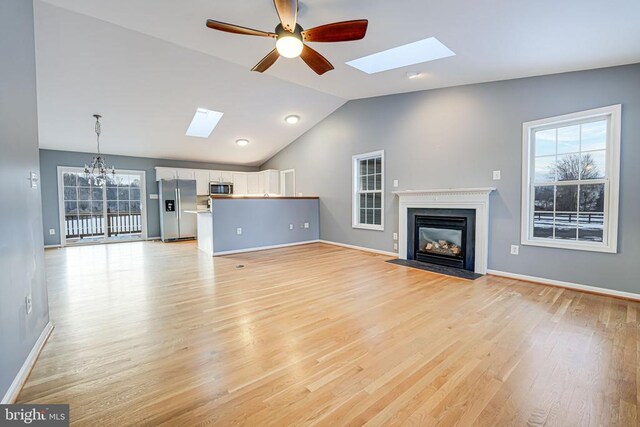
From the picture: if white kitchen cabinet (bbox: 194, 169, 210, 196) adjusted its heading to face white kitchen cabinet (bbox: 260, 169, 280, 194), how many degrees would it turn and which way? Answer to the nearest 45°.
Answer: approximately 90° to its left

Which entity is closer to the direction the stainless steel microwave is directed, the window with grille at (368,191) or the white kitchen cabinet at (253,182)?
the window with grille

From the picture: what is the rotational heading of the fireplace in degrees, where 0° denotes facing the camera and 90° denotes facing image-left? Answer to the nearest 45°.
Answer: approximately 45°

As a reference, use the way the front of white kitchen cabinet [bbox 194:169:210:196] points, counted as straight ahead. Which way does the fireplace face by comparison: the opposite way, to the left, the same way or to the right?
to the right

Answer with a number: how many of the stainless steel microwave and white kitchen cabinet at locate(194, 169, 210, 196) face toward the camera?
2

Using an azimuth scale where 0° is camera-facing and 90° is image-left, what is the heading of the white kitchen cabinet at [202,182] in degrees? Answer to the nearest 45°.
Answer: approximately 0°

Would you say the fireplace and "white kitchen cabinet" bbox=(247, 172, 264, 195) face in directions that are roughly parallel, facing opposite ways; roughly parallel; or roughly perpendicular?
roughly perpendicular

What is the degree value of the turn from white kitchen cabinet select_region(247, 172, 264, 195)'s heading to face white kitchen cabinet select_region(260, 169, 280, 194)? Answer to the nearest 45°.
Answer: approximately 45° to its left

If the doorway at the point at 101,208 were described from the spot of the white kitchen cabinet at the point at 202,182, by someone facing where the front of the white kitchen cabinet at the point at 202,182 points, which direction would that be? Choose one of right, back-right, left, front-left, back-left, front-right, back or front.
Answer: right

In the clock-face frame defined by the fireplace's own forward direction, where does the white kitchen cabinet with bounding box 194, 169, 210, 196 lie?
The white kitchen cabinet is roughly at 2 o'clock from the fireplace.

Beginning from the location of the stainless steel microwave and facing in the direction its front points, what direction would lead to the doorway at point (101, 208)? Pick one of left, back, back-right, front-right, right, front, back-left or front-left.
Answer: right

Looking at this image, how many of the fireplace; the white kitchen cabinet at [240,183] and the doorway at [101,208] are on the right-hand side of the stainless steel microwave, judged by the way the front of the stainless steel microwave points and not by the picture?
1
